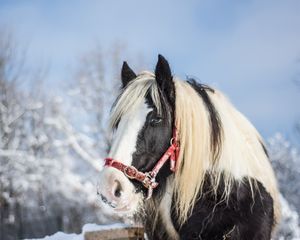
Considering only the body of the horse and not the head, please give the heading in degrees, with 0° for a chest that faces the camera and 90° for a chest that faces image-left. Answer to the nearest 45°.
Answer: approximately 45°
